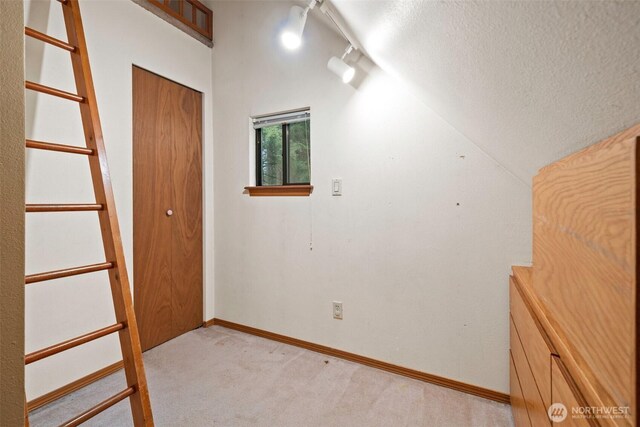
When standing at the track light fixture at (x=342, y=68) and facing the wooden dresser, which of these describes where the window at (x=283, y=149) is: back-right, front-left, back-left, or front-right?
back-right

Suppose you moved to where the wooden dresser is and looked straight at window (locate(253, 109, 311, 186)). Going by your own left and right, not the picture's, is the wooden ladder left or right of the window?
left

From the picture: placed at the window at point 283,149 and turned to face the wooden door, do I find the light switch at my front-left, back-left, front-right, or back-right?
back-left

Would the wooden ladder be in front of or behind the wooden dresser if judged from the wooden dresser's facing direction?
in front

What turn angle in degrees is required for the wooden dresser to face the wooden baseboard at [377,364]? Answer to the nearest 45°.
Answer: approximately 45° to its right

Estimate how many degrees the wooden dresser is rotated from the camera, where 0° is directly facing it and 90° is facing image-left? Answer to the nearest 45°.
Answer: approximately 90°
